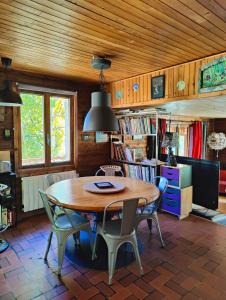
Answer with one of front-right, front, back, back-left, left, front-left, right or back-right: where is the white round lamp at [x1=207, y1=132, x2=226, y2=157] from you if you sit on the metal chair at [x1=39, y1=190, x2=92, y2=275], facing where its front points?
front

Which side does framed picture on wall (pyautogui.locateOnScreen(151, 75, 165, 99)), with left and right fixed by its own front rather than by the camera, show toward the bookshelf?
right

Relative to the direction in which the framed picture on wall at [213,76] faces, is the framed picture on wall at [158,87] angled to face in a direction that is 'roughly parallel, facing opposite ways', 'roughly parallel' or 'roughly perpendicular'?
roughly parallel

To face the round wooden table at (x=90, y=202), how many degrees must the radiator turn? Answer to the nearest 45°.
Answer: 0° — it already faces it

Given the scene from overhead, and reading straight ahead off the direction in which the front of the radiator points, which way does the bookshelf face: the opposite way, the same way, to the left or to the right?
to the right

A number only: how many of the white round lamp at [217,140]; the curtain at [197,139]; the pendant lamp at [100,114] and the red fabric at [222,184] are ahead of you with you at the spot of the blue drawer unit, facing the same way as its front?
1

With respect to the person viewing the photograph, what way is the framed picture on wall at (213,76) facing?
facing the viewer and to the left of the viewer

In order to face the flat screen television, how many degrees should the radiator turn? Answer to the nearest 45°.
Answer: approximately 45° to its left

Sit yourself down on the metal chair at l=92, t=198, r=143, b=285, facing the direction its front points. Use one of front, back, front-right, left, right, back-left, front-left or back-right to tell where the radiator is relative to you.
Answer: front
